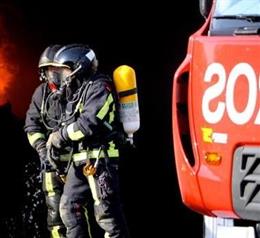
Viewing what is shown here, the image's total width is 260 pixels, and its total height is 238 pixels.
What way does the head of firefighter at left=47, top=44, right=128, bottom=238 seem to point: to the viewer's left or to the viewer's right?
to the viewer's left

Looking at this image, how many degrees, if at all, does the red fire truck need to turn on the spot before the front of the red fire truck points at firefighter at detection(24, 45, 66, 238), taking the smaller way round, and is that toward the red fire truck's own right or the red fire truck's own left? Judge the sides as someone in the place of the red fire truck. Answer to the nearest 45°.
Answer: approximately 135° to the red fire truck's own right

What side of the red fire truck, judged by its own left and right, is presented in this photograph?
front
